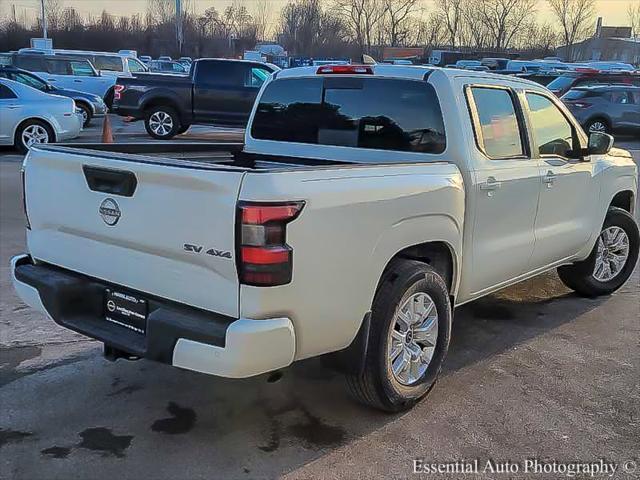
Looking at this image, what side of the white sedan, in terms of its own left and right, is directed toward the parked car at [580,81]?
back

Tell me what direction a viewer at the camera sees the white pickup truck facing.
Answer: facing away from the viewer and to the right of the viewer

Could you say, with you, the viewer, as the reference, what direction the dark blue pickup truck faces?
facing to the right of the viewer

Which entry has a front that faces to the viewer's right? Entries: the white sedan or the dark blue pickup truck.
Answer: the dark blue pickup truck

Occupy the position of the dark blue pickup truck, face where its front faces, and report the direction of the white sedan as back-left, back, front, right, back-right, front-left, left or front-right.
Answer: back-right

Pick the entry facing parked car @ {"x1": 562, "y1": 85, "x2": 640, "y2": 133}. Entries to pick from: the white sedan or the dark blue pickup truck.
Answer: the dark blue pickup truck

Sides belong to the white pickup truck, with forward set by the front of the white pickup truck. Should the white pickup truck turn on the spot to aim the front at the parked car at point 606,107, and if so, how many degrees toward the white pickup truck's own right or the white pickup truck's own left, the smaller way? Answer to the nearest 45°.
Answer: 0° — it already faces it

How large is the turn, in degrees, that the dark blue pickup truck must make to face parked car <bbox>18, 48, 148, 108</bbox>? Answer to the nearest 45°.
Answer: approximately 90° to its left

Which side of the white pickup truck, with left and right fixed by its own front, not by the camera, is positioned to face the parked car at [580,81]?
front

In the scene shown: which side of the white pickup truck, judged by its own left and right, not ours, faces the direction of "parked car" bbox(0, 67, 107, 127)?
left

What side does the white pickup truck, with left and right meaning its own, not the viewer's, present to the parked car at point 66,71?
left

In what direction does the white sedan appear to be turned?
to the viewer's left

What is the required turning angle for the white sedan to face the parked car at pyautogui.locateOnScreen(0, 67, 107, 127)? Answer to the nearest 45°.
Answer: approximately 90° to its right

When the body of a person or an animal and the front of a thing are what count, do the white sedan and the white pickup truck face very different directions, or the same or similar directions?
very different directions

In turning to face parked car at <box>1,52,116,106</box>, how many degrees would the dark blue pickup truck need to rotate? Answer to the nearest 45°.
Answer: approximately 135° to its left

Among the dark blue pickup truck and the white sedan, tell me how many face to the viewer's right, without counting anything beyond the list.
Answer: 1
